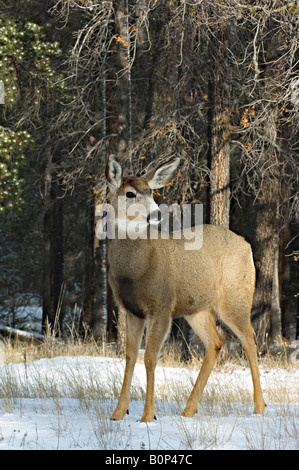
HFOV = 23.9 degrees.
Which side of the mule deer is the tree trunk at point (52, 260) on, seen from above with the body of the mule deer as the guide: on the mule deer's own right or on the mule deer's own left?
on the mule deer's own right

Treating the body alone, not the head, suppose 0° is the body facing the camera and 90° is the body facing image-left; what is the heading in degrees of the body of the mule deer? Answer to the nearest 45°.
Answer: approximately 45°

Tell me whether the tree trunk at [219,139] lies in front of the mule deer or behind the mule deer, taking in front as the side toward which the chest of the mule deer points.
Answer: behind
